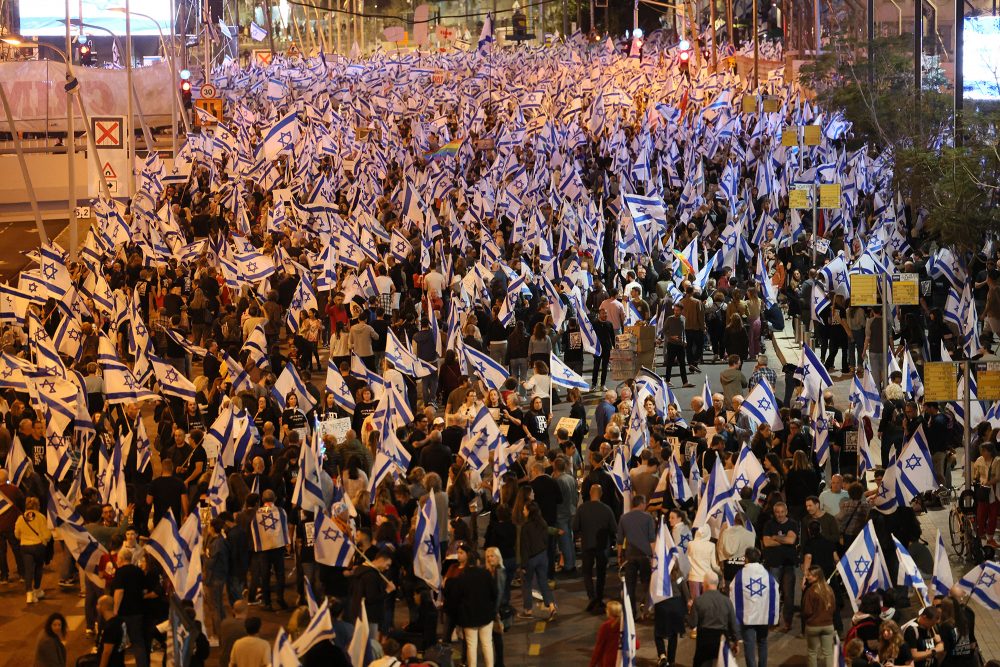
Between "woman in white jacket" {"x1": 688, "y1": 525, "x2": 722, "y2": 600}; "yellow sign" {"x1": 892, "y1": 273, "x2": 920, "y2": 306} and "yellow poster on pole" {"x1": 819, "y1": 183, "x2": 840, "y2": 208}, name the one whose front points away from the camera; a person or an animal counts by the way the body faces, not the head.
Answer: the woman in white jacket

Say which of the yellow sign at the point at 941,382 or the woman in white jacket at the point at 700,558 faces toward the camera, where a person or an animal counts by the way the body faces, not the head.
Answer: the yellow sign

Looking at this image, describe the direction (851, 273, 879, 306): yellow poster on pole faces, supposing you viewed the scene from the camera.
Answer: facing the viewer

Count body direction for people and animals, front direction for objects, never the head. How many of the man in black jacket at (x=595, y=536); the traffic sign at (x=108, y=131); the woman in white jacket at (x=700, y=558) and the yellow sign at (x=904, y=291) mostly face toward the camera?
2

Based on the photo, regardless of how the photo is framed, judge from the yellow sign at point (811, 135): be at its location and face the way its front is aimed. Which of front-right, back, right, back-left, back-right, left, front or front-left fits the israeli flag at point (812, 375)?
front

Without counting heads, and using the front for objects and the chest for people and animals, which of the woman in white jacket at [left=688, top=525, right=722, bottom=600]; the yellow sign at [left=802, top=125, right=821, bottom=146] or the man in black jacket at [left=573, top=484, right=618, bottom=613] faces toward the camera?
the yellow sign

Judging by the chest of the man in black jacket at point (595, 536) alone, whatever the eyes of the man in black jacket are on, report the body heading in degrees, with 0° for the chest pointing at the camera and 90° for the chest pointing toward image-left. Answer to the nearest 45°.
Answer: approximately 180°

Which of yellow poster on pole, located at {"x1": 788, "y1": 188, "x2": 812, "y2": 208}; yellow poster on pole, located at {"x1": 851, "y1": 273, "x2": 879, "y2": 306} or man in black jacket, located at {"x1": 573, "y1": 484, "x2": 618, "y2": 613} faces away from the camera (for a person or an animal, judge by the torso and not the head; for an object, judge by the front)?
the man in black jacket

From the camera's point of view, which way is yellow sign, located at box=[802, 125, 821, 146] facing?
toward the camera

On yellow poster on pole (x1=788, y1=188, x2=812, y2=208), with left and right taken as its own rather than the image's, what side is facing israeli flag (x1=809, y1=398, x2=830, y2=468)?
front

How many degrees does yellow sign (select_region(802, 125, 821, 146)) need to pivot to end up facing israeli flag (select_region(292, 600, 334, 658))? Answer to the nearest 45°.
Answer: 0° — it already faces it

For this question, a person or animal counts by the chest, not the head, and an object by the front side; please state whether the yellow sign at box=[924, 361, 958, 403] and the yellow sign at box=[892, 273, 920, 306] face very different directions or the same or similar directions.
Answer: same or similar directions

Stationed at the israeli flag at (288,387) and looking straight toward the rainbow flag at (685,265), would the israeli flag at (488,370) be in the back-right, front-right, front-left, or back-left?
front-right

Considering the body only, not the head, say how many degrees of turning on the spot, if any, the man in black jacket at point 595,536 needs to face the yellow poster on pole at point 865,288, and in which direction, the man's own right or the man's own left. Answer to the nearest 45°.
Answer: approximately 45° to the man's own right

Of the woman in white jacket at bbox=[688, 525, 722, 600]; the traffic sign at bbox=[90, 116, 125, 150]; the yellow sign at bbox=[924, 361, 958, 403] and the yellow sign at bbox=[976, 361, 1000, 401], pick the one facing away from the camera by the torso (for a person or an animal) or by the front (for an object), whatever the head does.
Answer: the woman in white jacket

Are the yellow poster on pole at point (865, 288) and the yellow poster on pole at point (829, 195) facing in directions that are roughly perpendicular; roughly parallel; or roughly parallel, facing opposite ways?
roughly parallel

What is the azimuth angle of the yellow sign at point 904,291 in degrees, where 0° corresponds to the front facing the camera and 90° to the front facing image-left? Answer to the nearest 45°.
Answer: approximately 0°

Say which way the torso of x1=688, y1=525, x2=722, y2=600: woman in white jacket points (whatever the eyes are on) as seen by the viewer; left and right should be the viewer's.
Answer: facing away from the viewer

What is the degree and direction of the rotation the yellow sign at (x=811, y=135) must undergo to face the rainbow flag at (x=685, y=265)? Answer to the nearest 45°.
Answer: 0° — it already faces it
